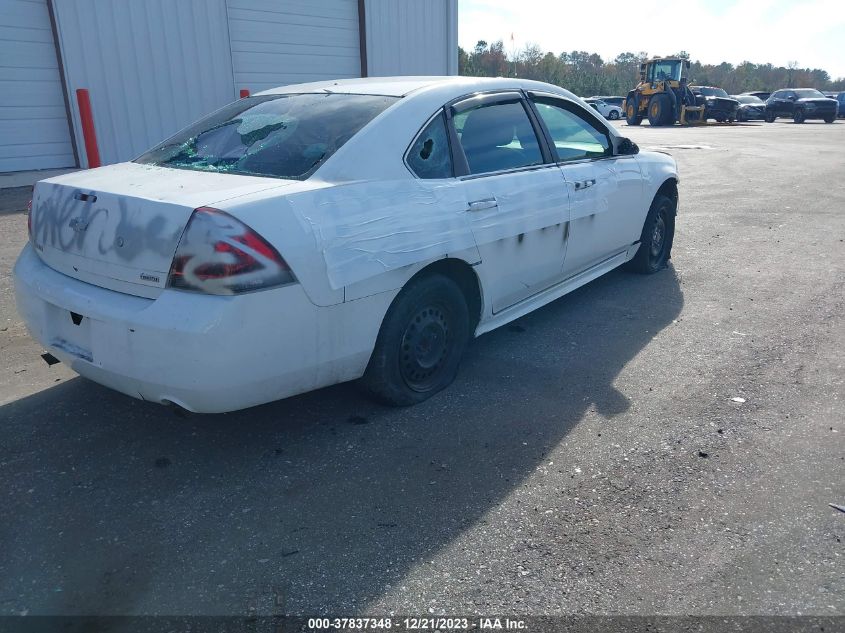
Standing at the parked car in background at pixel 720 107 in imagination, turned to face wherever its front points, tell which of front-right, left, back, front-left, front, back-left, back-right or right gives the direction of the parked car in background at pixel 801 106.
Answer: left

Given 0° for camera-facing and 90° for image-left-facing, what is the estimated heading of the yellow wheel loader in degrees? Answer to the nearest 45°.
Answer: approximately 315°

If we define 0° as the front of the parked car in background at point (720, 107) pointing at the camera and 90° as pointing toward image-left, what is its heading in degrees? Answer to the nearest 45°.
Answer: approximately 315°

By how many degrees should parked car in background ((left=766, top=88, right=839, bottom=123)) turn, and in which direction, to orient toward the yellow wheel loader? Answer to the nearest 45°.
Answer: approximately 90° to its right

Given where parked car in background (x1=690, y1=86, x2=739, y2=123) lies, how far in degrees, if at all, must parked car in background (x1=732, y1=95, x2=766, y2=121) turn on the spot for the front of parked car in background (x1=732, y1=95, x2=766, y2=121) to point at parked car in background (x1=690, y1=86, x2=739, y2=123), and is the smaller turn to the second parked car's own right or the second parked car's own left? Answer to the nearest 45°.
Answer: approximately 45° to the second parked car's own right

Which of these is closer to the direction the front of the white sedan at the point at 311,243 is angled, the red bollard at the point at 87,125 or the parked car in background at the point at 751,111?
the parked car in background

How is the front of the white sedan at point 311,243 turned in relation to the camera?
facing away from the viewer and to the right of the viewer
